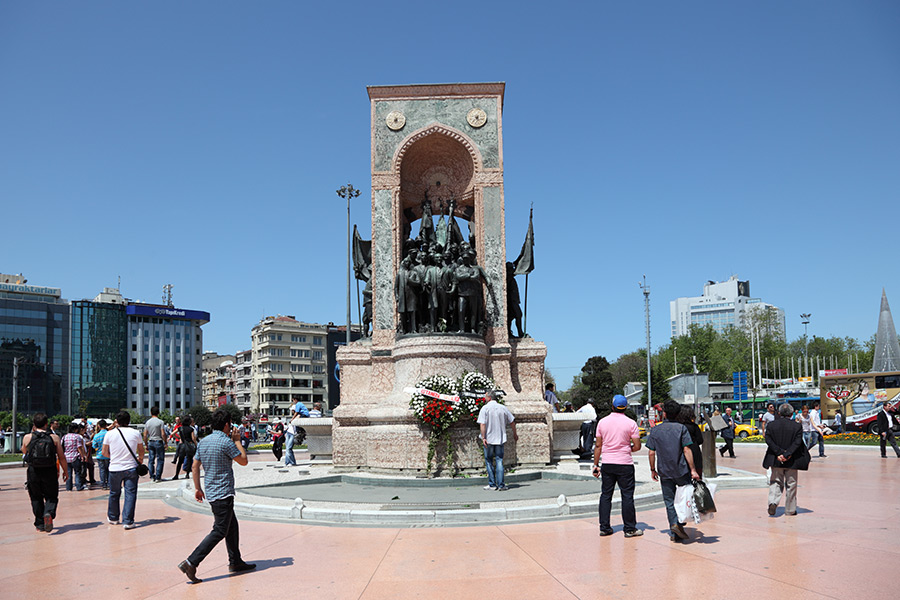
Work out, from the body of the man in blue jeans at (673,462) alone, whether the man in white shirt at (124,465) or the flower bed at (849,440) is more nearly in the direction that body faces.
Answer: the flower bed

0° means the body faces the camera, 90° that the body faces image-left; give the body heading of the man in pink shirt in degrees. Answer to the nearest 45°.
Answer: approximately 180°

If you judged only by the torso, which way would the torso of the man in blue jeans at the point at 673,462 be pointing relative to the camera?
away from the camera

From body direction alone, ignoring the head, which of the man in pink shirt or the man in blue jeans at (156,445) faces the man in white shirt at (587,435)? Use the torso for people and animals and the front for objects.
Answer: the man in pink shirt

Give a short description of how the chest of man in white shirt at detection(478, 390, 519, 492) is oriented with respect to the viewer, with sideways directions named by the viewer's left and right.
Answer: facing away from the viewer

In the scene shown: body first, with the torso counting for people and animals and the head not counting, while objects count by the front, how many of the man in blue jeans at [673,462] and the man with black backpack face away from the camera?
2

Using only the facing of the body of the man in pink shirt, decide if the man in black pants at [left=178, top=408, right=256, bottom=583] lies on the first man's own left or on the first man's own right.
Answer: on the first man's own left

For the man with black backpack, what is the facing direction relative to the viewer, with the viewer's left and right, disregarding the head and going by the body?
facing away from the viewer
